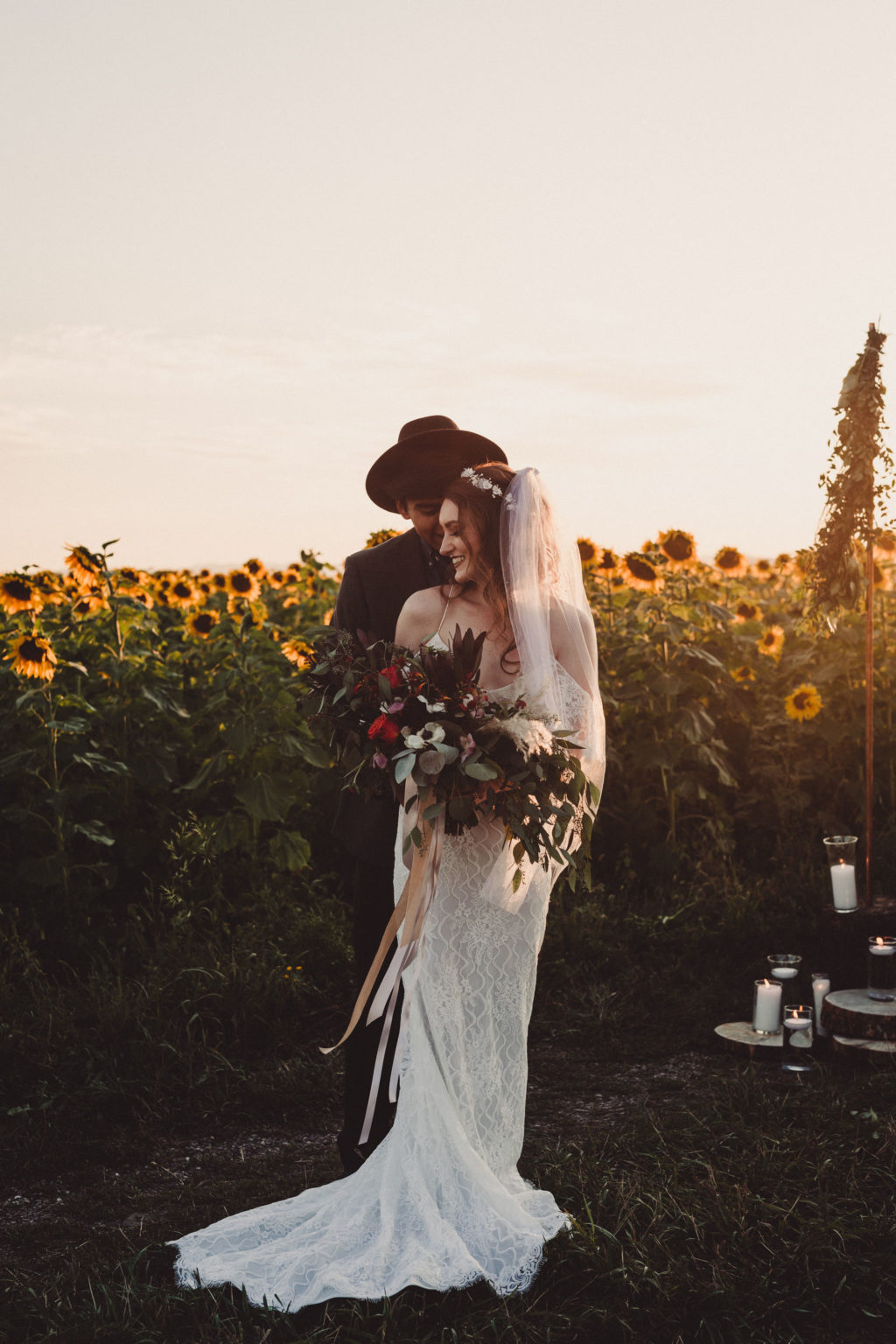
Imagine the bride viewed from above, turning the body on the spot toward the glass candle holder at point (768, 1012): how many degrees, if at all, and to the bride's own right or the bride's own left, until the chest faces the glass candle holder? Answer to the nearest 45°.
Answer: approximately 180°

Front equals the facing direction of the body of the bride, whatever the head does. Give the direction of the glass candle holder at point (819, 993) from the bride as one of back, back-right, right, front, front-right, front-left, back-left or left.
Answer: back

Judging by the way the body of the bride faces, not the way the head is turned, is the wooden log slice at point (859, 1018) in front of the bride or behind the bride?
behind

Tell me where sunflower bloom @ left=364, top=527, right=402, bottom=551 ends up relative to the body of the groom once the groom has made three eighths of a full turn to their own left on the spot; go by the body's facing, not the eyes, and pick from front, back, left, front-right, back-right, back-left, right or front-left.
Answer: front

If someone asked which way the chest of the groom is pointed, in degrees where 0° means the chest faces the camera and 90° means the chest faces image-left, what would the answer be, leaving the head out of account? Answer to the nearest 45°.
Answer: approximately 315°

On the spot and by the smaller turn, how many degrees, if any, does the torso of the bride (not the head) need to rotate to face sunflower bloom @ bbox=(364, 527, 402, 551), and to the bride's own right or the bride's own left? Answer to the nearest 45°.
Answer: approximately 135° to the bride's own right

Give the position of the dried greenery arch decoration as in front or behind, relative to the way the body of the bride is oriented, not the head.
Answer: behind
